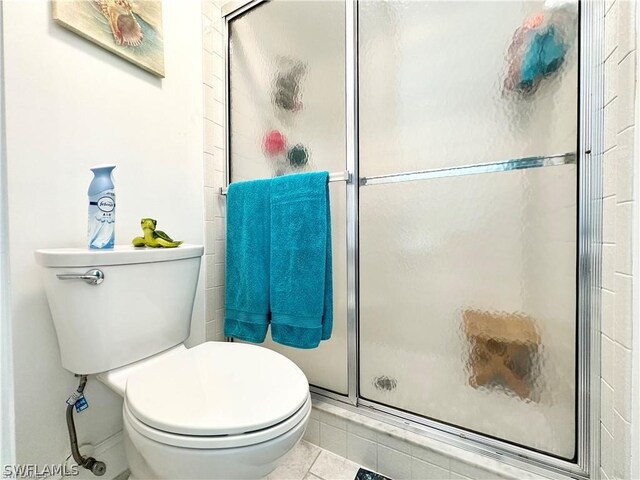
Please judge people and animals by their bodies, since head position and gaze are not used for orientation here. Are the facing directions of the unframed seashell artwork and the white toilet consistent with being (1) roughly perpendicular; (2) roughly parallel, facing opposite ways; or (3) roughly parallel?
roughly parallel

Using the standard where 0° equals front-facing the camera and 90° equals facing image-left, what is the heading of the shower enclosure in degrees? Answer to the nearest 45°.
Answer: approximately 45°

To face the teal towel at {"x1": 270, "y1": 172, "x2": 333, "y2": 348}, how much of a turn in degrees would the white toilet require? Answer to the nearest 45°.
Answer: approximately 45° to its left

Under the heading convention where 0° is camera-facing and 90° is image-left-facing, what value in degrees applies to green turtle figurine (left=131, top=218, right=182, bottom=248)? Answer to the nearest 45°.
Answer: approximately 45°

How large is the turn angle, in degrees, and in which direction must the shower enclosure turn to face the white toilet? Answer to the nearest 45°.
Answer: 0° — it already faces it

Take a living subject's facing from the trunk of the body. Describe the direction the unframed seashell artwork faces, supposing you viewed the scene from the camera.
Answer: facing the viewer and to the right of the viewer

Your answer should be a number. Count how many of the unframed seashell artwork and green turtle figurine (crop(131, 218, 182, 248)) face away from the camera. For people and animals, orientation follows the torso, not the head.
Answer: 0

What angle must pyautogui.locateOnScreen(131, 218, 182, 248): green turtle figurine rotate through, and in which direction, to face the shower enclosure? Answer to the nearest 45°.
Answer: approximately 90° to its left

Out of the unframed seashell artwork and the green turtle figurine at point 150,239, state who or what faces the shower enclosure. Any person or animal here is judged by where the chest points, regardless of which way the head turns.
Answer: the unframed seashell artwork
